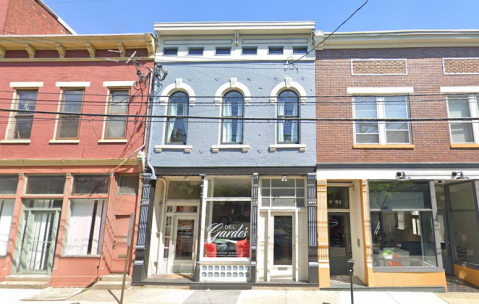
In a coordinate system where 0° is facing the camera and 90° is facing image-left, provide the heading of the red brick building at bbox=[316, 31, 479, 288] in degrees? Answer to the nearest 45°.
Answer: approximately 0°

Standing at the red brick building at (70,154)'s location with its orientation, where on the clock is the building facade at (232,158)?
The building facade is roughly at 10 o'clock from the red brick building.

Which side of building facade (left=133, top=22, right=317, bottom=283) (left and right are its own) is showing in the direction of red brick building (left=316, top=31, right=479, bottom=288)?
left

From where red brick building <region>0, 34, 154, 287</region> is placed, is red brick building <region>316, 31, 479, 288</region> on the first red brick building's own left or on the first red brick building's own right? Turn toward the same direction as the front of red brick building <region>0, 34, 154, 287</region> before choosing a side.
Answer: on the first red brick building's own left

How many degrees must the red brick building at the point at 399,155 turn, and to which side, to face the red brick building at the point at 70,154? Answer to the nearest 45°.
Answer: approximately 45° to its right

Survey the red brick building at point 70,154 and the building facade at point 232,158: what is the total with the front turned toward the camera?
2

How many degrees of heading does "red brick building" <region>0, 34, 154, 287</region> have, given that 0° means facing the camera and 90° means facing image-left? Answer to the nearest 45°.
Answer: approximately 0°

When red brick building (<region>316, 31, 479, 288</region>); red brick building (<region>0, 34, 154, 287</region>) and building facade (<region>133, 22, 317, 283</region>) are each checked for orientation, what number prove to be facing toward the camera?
3

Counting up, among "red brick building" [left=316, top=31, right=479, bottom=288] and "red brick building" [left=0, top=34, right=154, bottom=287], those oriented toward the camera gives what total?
2

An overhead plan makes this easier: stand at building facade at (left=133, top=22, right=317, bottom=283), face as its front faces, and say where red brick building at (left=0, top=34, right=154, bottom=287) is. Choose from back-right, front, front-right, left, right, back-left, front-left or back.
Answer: right
